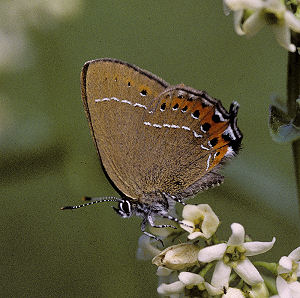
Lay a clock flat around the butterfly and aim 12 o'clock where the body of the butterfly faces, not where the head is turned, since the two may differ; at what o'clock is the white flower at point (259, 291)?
The white flower is roughly at 6 o'clock from the butterfly.

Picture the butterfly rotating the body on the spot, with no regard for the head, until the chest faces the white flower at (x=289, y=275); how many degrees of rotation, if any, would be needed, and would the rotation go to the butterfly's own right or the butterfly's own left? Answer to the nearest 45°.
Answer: approximately 135° to the butterfly's own left

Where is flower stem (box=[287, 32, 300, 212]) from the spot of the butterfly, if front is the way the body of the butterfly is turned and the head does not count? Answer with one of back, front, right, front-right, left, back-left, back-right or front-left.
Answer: back-left

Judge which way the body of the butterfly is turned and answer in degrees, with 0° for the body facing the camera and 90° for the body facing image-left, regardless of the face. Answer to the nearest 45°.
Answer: approximately 90°

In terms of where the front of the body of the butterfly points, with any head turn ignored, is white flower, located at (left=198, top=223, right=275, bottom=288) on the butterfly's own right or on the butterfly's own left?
on the butterfly's own left
